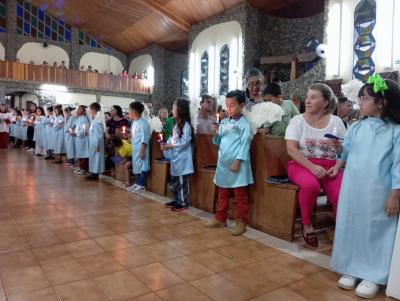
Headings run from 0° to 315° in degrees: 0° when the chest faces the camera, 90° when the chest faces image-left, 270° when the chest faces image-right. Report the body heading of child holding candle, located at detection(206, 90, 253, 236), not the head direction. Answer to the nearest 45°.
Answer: approximately 45°

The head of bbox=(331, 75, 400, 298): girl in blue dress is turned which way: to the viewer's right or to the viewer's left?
to the viewer's left

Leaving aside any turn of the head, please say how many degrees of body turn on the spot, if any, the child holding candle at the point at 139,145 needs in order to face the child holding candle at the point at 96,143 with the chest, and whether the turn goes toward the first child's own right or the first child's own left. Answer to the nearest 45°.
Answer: approximately 45° to the first child's own right

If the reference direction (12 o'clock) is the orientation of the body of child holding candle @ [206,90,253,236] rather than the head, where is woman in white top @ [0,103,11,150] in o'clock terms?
The woman in white top is roughly at 3 o'clock from the child holding candle.

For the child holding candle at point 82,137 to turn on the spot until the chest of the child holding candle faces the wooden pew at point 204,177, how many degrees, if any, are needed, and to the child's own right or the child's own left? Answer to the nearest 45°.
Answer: approximately 135° to the child's own left

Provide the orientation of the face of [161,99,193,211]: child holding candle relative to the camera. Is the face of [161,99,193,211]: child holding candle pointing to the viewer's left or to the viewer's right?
to the viewer's left

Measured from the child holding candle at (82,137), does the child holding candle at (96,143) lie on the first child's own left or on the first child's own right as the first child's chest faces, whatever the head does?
on the first child's own left
